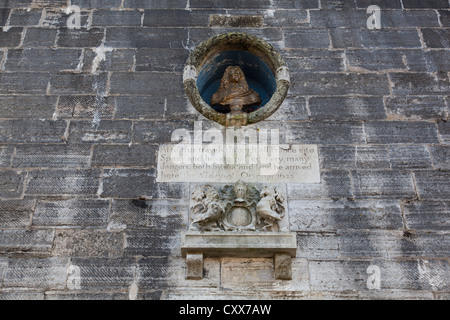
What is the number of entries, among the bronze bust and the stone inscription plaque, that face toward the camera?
2

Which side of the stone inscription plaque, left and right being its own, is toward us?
front

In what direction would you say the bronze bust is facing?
toward the camera

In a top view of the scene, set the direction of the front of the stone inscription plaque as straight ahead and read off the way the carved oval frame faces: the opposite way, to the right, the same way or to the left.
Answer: the same way

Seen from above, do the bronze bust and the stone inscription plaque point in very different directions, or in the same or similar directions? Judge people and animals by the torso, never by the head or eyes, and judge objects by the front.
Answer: same or similar directions

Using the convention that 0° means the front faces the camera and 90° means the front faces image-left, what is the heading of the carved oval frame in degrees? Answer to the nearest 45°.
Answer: approximately 0°

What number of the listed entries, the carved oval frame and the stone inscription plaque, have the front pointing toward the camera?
2
